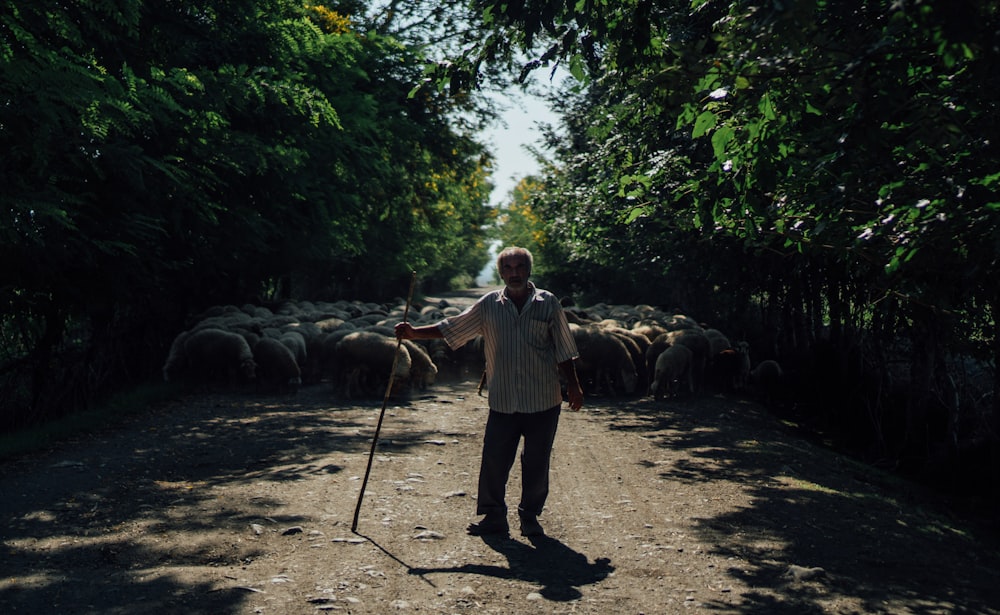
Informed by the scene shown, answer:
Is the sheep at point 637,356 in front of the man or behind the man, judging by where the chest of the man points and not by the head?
behind

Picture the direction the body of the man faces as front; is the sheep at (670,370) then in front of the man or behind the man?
behind

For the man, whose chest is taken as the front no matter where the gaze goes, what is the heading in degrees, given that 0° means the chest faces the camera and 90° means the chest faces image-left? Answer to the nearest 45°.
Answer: approximately 0°

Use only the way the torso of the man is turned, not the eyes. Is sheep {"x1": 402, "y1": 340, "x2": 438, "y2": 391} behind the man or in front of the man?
behind

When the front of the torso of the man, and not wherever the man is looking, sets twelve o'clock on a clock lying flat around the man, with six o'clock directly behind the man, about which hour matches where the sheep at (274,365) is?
The sheep is roughly at 5 o'clock from the man.

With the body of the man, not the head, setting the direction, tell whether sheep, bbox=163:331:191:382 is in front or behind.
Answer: behind

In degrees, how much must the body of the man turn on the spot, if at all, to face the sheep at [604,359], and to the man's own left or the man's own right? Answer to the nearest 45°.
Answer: approximately 180°

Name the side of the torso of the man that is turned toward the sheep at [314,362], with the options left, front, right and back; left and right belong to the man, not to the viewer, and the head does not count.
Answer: back

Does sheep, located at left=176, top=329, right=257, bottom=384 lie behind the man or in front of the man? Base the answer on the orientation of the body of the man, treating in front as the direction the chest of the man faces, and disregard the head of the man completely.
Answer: behind
